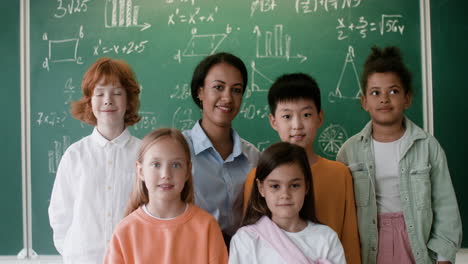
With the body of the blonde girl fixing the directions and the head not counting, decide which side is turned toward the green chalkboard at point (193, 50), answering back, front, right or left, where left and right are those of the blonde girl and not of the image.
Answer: back

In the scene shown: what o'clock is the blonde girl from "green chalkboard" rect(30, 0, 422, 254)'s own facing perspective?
The blonde girl is roughly at 12 o'clock from the green chalkboard.

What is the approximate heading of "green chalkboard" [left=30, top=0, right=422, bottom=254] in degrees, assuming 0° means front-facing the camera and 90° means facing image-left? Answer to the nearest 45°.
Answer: approximately 0°

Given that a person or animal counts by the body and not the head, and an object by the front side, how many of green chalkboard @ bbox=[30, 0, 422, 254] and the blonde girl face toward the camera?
2

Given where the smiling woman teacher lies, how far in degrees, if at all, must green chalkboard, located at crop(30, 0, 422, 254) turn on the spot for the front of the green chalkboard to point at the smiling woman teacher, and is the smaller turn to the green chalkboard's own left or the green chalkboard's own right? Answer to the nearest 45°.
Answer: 0° — it already faces them
